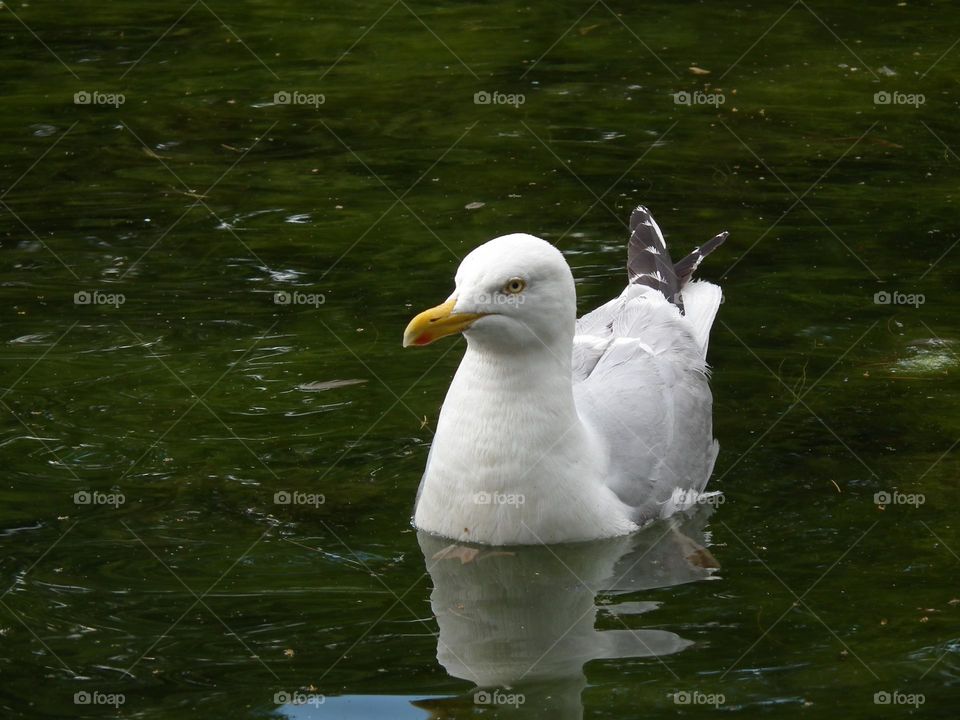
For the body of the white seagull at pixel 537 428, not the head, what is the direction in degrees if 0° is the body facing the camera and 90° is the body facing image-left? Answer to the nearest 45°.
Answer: approximately 45°
